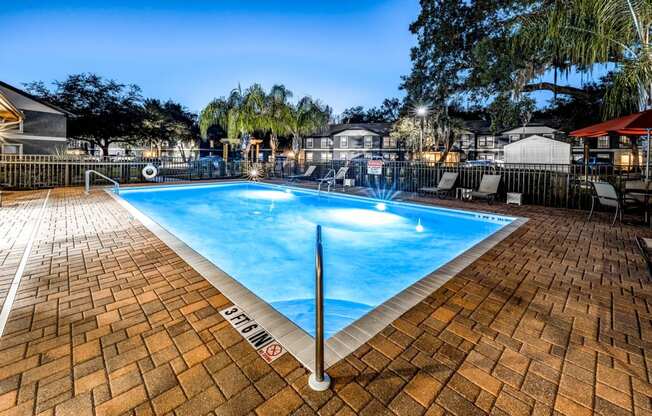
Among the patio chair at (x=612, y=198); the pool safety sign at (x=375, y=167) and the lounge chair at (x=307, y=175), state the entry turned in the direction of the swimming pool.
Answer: the pool safety sign

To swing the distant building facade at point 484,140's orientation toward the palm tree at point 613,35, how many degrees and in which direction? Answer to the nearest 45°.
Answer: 0° — it already faces it

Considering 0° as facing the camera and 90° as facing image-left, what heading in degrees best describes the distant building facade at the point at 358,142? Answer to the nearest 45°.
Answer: approximately 0°

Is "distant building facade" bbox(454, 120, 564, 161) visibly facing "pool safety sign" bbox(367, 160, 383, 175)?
yes
